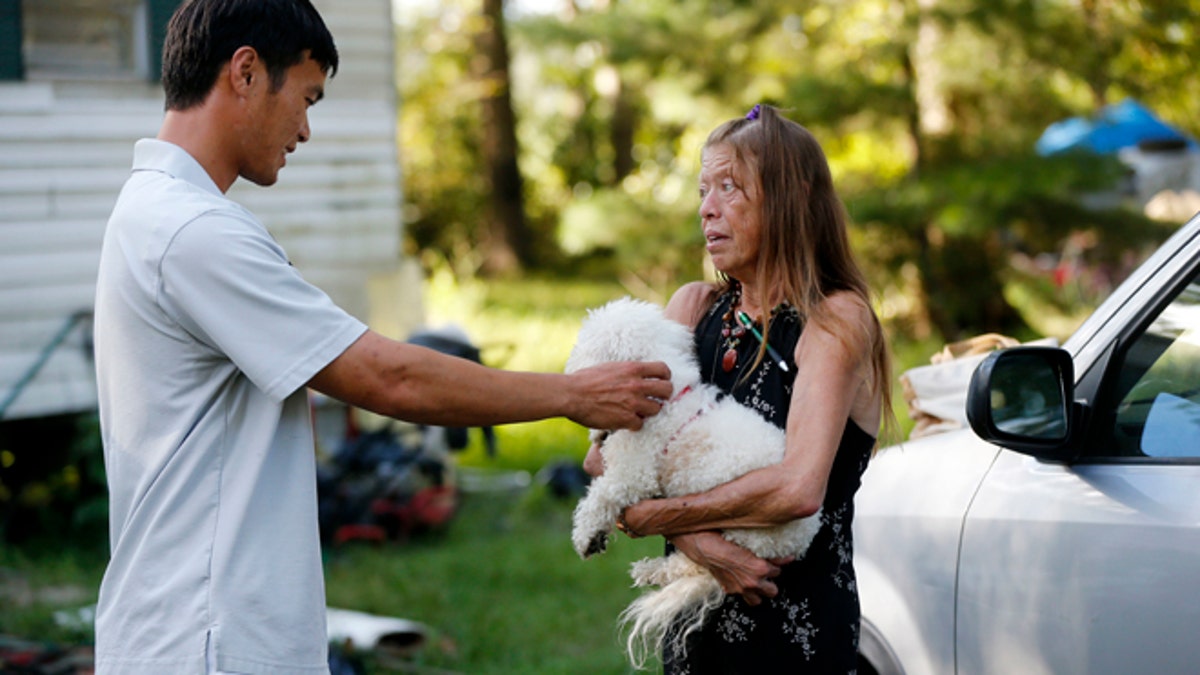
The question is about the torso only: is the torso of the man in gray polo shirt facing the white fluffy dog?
yes

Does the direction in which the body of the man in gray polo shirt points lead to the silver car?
yes

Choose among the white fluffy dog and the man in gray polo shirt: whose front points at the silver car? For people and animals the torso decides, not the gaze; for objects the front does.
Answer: the man in gray polo shirt

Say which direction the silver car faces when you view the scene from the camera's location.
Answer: facing away from the viewer and to the left of the viewer

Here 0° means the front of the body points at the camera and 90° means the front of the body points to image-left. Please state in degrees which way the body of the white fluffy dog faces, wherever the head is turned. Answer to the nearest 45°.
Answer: approximately 90°

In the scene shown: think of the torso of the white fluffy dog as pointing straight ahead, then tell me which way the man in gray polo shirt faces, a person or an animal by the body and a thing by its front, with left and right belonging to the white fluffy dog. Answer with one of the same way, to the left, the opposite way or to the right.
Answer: the opposite way

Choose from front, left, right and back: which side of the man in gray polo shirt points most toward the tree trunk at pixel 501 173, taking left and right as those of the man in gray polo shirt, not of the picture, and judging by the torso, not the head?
left

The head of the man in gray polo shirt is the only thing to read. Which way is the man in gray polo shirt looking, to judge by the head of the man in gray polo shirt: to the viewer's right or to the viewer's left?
to the viewer's right

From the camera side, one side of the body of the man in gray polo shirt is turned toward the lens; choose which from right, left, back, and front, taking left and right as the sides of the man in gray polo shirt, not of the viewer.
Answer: right

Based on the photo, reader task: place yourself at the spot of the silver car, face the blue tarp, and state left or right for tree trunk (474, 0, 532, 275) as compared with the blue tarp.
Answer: left
